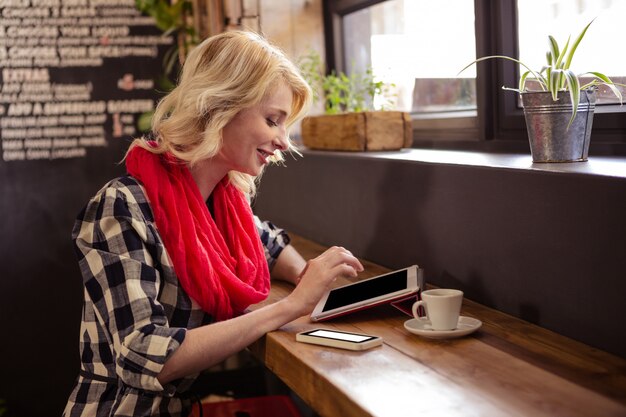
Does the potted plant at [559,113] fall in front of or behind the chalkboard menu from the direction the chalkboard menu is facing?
in front

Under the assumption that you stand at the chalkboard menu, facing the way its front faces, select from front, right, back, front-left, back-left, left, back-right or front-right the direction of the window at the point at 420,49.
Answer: front-left

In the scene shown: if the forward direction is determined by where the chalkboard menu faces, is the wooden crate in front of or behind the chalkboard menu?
in front

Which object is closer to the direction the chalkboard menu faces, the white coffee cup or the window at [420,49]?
the white coffee cup

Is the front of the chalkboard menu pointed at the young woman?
yes

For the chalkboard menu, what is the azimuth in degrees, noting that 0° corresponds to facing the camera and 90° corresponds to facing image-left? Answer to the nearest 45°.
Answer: approximately 0°

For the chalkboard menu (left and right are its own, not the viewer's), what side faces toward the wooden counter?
front

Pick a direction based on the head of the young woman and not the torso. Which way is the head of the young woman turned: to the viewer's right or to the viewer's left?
to the viewer's right
